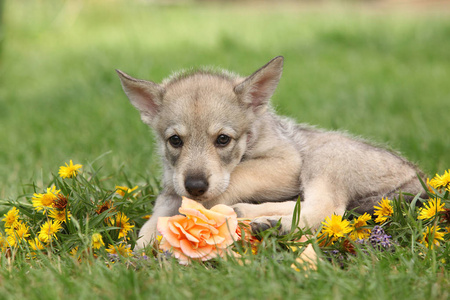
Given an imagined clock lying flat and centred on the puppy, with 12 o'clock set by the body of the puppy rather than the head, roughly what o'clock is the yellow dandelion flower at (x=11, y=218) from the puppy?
The yellow dandelion flower is roughly at 1 o'clock from the puppy.

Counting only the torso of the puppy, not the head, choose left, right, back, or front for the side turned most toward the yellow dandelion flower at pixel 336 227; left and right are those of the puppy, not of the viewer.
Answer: left

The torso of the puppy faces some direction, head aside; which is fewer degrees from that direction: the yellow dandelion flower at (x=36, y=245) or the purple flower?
the yellow dandelion flower

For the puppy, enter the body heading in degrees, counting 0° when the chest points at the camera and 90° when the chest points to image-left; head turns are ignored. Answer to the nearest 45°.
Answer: approximately 45°

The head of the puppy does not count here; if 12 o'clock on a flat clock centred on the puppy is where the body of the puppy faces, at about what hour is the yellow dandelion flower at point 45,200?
The yellow dandelion flower is roughly at 1 o'clock from the puppy.

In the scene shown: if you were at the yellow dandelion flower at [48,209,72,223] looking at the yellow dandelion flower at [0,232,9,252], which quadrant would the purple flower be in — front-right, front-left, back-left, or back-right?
back-left

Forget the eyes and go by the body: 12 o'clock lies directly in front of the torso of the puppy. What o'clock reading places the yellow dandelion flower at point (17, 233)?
The yellow dandelion flower is roughly at 1 o'clock from the puppy.

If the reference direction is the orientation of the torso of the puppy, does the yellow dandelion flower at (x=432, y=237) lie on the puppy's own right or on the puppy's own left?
on the puppy's own left

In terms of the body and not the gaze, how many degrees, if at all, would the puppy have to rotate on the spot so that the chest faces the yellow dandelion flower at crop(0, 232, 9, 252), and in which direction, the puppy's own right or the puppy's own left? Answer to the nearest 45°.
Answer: approximately 45° to the puppy's own right

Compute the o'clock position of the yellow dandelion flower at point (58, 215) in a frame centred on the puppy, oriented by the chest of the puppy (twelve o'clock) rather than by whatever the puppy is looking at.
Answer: The yellow dandelion flower is roughly at 1 o'clock from the puppy.
